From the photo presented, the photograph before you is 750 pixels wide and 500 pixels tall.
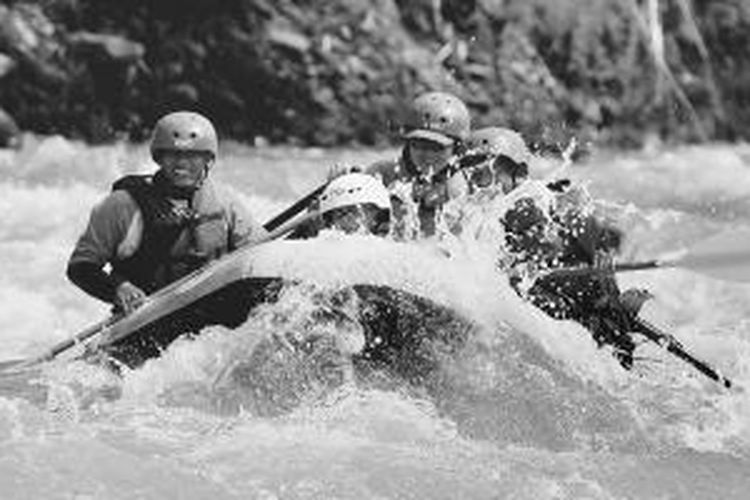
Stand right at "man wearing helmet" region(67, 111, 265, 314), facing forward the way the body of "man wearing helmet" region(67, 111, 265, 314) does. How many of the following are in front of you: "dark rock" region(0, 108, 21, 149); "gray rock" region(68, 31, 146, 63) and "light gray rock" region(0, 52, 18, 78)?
0

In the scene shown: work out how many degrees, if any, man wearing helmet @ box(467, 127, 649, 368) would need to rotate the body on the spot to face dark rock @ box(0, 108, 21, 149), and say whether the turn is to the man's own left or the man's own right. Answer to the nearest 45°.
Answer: approximately 90° to the man's own right

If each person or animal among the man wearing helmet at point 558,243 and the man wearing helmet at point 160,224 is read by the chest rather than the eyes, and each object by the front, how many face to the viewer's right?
0

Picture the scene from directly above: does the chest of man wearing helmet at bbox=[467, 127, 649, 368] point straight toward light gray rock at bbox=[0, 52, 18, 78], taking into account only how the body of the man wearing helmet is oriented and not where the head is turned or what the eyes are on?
no

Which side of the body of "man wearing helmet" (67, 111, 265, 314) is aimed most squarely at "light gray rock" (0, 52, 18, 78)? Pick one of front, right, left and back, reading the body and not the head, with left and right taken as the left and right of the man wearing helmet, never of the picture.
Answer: back

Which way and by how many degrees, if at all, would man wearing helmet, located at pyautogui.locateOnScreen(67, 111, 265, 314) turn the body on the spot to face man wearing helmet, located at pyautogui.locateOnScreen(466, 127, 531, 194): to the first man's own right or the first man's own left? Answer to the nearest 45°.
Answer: approximately 90° to the first man's own left

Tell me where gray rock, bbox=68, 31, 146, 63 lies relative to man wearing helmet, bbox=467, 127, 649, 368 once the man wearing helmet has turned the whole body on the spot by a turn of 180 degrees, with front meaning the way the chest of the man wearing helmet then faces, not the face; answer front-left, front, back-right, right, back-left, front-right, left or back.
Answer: left

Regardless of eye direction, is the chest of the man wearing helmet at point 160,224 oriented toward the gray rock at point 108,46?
no

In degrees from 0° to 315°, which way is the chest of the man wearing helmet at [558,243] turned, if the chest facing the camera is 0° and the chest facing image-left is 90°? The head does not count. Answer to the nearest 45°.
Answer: approximately 45°

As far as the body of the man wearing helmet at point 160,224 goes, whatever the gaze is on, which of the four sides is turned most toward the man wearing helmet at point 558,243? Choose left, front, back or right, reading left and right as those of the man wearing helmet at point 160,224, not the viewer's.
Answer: left

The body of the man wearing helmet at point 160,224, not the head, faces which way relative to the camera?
toward the camera

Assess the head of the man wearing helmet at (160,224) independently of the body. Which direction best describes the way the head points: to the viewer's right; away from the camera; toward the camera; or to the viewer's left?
toward the camera
